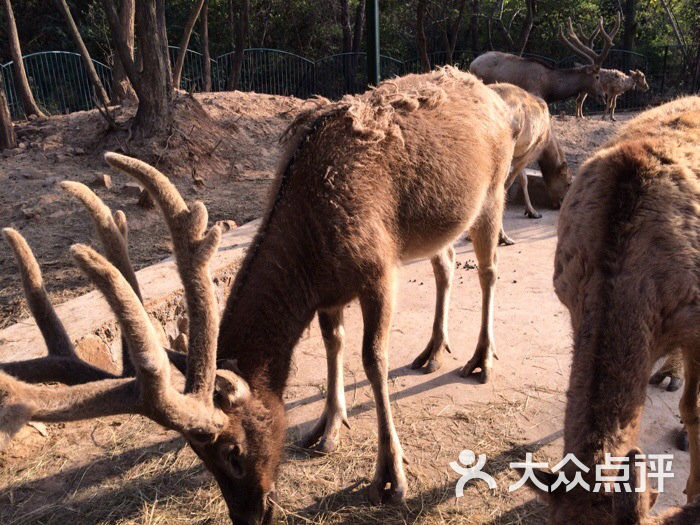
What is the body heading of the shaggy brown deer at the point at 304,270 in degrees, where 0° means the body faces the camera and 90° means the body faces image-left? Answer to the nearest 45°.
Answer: approximately 45°

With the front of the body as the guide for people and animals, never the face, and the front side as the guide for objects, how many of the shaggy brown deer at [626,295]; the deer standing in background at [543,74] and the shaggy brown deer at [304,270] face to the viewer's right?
1

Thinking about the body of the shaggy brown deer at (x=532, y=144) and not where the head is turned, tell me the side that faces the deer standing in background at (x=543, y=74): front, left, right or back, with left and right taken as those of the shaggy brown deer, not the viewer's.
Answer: left

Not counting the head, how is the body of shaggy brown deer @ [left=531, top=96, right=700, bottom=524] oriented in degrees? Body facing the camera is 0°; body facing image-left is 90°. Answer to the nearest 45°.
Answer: approximately 45°

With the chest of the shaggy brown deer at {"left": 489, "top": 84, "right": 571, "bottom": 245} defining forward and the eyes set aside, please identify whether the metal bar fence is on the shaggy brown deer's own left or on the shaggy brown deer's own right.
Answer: on the shaggy brown deer's own left

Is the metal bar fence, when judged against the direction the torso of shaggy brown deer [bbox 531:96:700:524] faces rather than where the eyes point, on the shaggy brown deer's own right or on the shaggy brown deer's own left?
on the shaggy brown deer's own right

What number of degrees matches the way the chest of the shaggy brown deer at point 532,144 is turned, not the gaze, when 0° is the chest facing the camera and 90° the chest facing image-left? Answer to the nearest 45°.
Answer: approximately 270°

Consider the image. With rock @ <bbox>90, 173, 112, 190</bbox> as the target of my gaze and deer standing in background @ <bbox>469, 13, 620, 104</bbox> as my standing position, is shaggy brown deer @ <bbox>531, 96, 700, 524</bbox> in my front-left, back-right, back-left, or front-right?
front-left

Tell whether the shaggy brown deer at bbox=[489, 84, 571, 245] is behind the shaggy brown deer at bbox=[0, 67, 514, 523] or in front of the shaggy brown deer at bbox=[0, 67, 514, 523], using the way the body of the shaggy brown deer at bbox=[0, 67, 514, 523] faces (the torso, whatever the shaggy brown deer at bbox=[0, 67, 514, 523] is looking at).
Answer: behind

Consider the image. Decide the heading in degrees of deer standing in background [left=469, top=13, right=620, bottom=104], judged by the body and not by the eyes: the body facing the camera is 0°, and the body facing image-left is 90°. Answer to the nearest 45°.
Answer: approximately 270°

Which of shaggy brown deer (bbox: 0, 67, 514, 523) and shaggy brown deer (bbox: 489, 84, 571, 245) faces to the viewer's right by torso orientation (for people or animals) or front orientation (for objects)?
shaggy brown deer (bbox: 489, 84, 571, 245)

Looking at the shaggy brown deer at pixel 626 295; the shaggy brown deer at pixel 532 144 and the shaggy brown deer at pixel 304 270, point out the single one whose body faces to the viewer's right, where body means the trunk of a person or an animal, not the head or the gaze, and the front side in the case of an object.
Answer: the shaggy brown deer at pixel 532 144

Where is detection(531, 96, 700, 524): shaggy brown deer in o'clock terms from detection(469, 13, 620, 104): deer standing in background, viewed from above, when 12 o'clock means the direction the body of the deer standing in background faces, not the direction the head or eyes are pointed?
The shaggy brown deer is roughly at 3 o'clock from the deer standing in background.

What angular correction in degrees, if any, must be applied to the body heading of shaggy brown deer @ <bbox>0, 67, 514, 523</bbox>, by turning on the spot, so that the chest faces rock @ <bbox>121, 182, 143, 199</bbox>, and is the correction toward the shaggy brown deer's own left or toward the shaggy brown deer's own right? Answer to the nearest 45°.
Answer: approximately 135° to the shaggy brown deer's own right

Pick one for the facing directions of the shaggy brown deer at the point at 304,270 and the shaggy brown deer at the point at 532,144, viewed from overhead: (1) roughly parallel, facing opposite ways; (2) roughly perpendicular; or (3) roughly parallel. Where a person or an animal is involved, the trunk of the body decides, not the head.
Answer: roughly perpendicular
